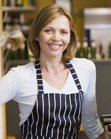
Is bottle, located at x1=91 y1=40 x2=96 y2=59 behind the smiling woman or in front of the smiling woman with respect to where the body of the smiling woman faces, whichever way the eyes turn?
behind

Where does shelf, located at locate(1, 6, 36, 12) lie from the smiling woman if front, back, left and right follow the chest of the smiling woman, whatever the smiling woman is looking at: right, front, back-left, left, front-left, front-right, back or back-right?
back

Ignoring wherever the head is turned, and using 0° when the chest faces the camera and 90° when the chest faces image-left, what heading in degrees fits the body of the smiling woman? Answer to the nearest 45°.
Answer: approximately 0°
